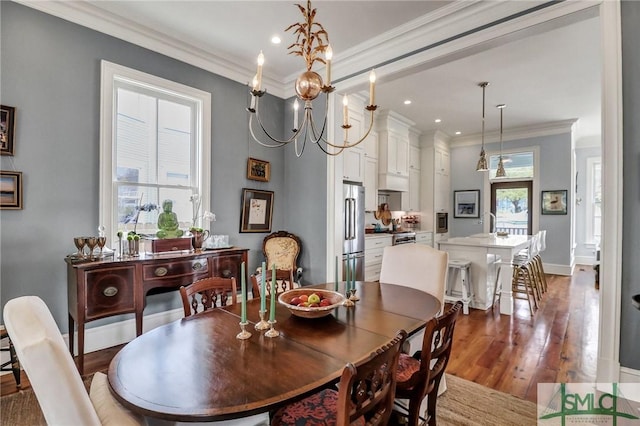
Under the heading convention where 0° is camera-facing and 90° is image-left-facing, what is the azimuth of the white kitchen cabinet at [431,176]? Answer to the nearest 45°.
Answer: approximately 315°

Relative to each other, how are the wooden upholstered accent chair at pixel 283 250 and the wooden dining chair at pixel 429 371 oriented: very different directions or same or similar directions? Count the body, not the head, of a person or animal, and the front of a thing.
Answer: very different directions

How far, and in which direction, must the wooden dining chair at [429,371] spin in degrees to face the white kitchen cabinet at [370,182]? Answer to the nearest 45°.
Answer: approximately 45° to its right

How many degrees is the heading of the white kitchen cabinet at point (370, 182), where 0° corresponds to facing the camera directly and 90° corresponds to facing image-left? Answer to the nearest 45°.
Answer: approximately 315°

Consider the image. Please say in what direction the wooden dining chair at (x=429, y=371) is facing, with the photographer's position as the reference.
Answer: facing away from the viewer and to the left of the viewer

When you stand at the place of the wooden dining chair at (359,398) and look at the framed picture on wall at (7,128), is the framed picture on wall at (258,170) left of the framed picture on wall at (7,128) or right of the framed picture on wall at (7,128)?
right

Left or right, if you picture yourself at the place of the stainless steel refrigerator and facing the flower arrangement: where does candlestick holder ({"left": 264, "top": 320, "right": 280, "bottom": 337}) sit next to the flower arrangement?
left

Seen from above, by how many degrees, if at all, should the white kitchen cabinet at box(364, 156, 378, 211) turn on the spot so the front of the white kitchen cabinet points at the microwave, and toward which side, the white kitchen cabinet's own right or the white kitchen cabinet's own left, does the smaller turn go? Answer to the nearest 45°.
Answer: approximately 90° to the white kitchen cabinet's own left

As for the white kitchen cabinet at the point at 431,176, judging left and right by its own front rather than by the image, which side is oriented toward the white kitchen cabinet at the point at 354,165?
right

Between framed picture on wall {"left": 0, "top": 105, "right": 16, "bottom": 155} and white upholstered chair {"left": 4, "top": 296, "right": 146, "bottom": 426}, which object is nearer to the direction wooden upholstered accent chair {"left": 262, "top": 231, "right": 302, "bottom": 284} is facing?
the white upholstered chair

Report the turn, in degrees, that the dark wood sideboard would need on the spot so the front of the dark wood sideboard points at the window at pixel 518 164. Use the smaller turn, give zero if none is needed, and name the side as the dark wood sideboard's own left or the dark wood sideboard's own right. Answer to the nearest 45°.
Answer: approximately 45° to the dark wood sideboard's own left
